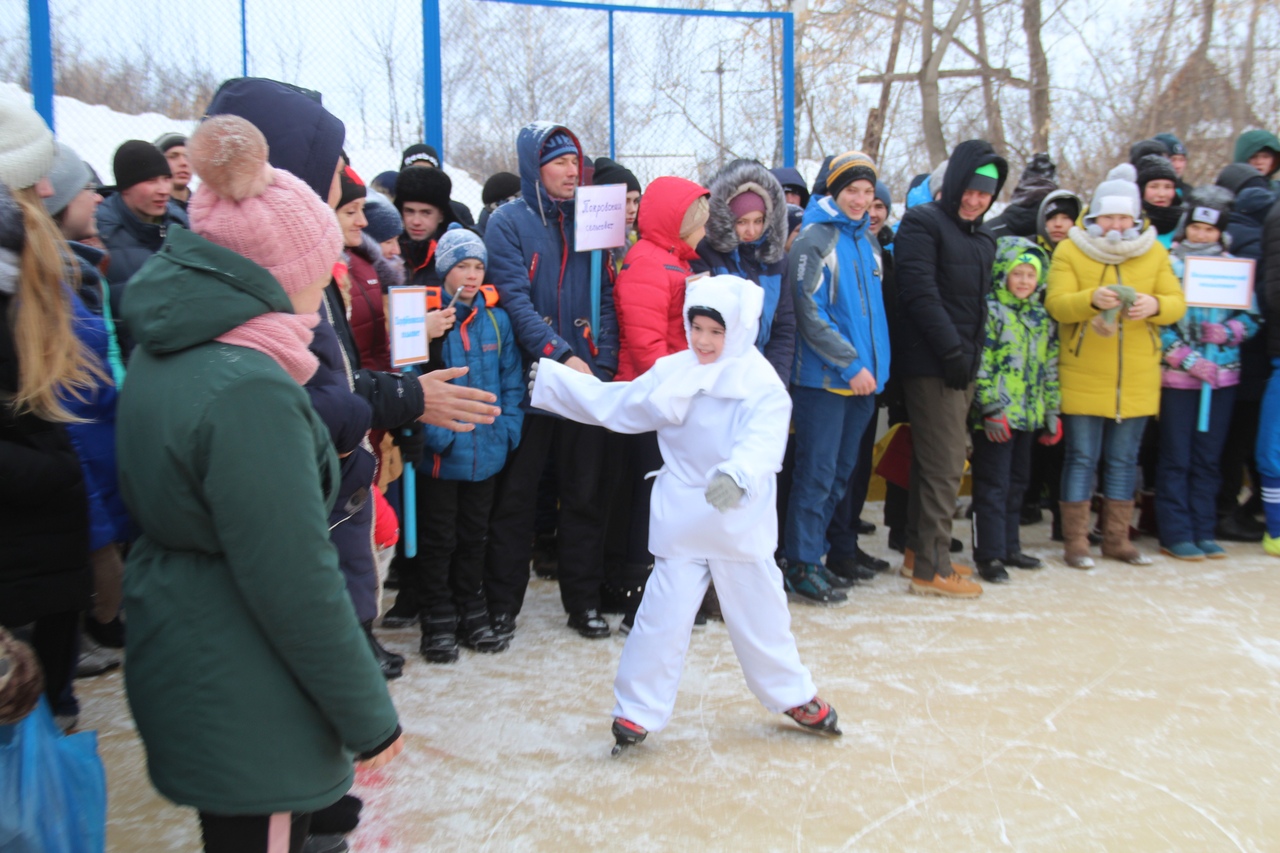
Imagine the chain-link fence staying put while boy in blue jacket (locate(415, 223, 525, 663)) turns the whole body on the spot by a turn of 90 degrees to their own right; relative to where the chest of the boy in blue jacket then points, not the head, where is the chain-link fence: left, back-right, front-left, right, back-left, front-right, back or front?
right

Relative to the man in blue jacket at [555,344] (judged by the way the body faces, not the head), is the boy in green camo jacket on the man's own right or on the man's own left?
on the man's own left

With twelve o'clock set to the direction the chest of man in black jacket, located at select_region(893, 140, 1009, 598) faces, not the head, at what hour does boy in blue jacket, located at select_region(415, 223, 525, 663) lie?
The boy in blue jacket is roughly at 3 o'clock from the man in black jacket.

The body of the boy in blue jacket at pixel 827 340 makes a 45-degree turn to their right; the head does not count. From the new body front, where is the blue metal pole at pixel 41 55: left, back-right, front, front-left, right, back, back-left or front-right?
right

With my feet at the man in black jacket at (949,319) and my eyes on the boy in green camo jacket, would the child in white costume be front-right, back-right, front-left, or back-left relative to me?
back-right

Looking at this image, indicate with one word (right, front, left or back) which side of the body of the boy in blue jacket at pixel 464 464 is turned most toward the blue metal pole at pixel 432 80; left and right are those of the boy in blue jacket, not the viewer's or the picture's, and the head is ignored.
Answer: back

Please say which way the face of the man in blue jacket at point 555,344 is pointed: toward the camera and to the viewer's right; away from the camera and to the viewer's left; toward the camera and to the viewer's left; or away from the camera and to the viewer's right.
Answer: toward the camera and to the viewer's right
